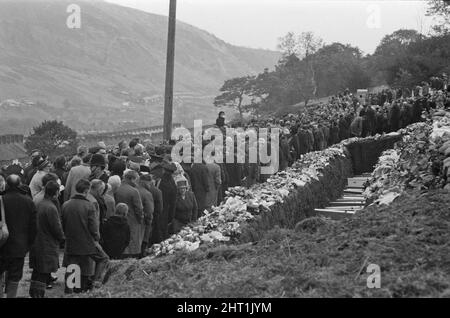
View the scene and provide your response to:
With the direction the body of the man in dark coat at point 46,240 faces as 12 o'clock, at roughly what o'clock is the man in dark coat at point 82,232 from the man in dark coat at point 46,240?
the man in dark coat at point 82,232 is roughly at 2 o'clock from the man in dark coat at point 46,240.

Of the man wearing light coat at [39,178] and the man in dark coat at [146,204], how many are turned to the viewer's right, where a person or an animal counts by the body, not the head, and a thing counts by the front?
2

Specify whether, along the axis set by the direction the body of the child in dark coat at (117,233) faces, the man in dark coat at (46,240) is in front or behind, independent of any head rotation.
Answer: behind

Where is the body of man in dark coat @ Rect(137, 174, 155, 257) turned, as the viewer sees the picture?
to the viewer's right

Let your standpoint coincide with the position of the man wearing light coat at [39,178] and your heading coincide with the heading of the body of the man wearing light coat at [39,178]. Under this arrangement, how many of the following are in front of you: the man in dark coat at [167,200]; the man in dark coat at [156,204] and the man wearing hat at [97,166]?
3

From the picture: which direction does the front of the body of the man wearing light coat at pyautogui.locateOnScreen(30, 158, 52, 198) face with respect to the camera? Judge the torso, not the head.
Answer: to the viewer's right

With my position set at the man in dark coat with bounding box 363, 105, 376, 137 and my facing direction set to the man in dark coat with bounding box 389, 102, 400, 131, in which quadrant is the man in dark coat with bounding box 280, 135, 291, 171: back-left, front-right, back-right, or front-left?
back-right

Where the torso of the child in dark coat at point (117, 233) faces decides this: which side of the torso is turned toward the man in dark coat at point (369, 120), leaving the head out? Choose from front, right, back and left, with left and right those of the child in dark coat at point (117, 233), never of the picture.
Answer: front

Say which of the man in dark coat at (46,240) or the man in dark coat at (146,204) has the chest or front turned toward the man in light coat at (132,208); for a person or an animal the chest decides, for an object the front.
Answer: the man in dark coat at (46,240)

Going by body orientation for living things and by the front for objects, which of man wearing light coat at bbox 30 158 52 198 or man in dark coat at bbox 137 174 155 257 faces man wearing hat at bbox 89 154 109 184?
man wearing light coat at bbox 30 158 52 198

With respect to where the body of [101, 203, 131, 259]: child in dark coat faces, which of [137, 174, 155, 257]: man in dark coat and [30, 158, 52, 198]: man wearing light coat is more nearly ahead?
the man in dark coat

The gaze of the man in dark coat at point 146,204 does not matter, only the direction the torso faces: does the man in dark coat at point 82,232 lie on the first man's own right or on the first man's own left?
on the first man's own right

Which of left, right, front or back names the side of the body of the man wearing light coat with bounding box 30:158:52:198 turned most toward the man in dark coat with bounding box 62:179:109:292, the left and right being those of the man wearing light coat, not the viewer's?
right

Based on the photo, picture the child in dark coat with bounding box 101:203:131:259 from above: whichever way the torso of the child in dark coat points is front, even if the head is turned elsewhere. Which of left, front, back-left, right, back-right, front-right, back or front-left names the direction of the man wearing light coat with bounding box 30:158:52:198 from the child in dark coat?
left

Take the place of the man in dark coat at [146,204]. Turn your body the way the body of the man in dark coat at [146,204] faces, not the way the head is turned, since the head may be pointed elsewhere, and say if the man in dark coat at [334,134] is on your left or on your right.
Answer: on your left

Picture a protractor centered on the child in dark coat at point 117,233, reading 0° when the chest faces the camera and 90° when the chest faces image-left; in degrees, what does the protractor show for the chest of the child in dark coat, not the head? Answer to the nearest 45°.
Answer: approximately 225°

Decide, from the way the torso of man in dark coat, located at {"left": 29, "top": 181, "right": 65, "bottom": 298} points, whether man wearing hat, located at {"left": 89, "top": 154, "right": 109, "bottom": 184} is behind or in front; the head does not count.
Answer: in front
